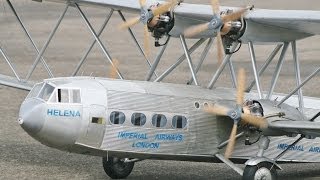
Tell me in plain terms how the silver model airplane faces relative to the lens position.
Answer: facing the viewer and to the left of the viewer
